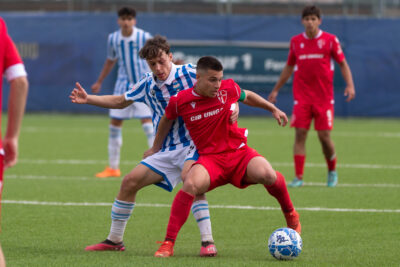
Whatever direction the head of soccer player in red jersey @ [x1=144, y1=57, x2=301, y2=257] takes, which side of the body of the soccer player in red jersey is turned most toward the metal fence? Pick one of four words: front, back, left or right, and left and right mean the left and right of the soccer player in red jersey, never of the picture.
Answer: back

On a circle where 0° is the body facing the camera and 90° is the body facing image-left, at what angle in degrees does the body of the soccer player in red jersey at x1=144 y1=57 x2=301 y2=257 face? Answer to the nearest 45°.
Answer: approximately 0°

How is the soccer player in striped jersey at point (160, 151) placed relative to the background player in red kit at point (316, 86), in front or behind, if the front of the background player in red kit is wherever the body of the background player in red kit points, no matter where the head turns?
in front

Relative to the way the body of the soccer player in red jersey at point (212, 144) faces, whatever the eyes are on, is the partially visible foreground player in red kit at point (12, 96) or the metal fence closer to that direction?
the partially visible foreground player in red kit

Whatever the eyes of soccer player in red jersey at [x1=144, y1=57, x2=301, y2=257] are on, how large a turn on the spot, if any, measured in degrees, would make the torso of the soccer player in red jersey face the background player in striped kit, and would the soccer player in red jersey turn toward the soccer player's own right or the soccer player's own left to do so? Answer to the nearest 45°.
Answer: approximately 180°

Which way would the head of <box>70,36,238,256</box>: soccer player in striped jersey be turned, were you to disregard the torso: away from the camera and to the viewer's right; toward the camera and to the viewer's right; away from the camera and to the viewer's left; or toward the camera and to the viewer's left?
toward the camera and to the viewer's right

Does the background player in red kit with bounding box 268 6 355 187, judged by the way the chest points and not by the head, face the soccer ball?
yes

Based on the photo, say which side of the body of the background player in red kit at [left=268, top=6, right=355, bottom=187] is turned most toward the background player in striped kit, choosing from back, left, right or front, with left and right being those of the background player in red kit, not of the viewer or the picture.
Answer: right

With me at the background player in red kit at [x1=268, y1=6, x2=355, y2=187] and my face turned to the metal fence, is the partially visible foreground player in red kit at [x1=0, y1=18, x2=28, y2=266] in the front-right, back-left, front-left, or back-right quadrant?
back-left

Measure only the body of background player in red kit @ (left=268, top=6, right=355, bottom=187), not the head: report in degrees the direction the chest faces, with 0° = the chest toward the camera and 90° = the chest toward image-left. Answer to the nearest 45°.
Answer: approximately 0°

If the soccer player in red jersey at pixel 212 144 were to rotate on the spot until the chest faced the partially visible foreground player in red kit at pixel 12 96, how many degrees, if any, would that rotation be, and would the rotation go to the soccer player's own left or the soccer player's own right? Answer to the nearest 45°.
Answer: approximately 45° to the soccer player's own right

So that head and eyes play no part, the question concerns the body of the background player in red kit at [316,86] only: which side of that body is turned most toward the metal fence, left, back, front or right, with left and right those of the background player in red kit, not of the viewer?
back
